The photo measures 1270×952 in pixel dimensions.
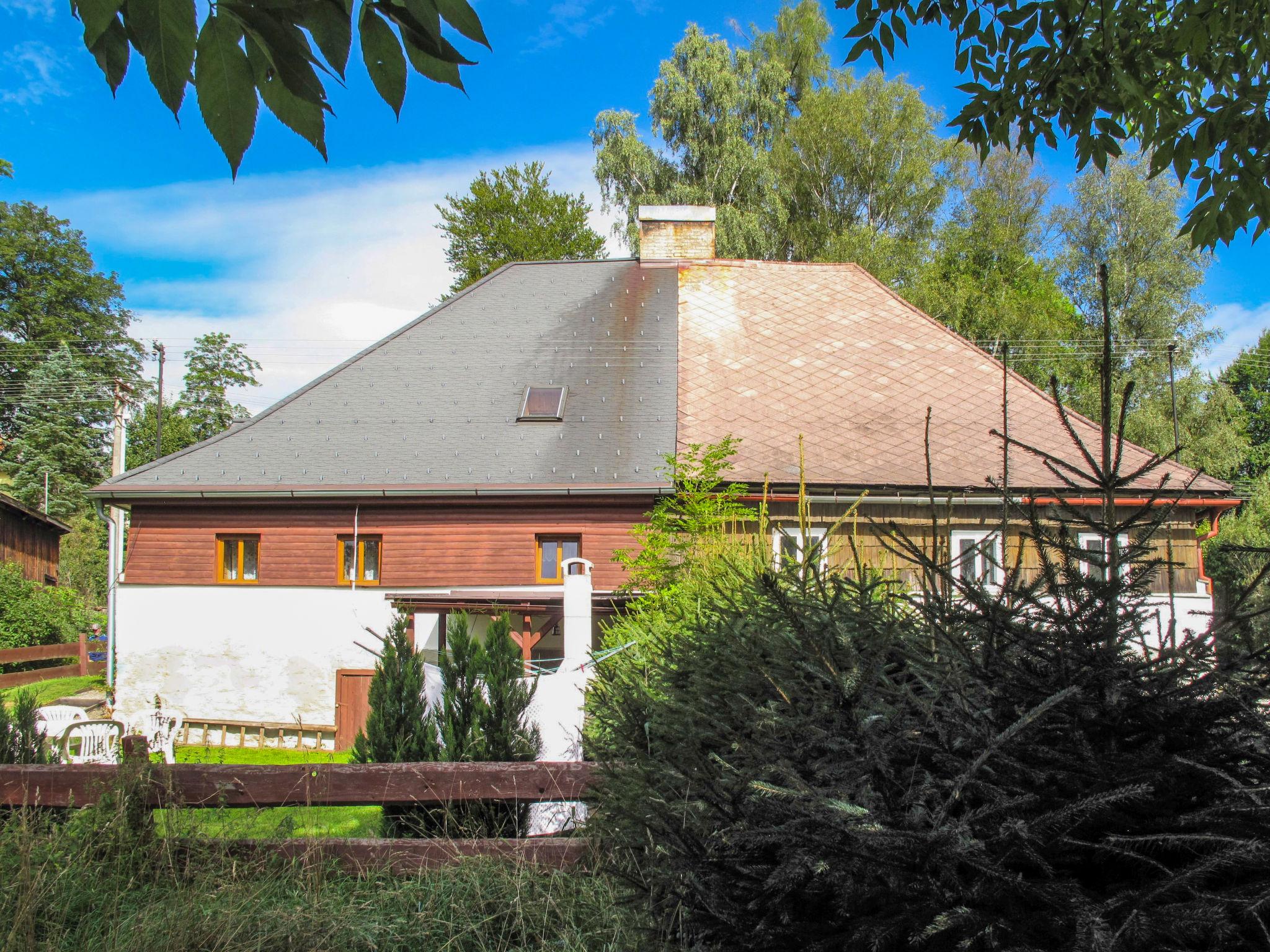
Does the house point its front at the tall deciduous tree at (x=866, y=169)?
no

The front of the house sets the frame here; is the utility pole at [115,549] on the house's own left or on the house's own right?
on the house's own right

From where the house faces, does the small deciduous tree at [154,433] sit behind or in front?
behind

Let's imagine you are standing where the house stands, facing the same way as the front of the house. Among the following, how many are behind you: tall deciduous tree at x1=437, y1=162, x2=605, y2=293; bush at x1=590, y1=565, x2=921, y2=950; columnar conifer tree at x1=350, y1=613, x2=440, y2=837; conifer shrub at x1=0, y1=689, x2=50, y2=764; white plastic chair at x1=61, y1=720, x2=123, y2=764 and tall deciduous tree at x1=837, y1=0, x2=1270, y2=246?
1

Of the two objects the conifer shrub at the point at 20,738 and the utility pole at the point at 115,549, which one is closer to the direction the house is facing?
the conifer shrub

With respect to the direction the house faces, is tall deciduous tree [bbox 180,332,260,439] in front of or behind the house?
behind

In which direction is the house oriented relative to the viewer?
toward the camera

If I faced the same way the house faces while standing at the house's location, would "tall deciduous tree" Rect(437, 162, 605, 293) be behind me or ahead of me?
behind

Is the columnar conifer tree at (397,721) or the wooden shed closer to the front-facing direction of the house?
the columnar conifer tree

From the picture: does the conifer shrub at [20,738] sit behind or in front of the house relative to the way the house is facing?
in front

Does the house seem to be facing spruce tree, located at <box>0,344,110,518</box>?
no

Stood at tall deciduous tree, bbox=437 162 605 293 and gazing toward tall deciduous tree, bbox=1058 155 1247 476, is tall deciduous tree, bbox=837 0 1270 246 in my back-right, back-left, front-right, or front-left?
front-right

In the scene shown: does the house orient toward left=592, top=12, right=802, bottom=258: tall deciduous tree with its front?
no

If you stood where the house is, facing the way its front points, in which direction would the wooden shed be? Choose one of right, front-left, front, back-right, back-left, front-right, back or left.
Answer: back-right
